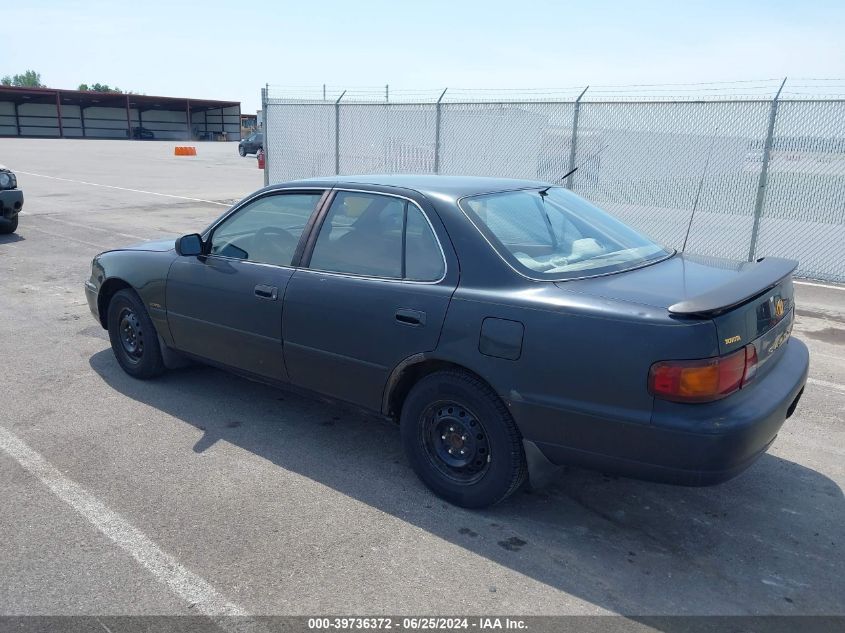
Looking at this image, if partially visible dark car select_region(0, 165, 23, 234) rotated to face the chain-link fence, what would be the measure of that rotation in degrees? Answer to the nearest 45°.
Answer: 0° — it already faces it

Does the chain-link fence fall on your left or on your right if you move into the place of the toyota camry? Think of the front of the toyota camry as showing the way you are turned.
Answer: on your right

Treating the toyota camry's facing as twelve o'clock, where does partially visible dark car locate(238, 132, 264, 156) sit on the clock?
The partially visible dark car is roughly at 1 o'clock from the toyota camry.

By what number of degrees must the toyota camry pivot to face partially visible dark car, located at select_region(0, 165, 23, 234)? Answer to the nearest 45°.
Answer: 0° — it already faces it

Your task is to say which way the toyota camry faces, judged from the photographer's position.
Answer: facing away from the viewer and to the left of the viewer
